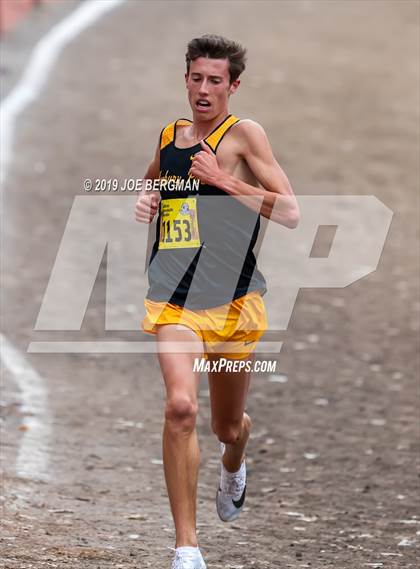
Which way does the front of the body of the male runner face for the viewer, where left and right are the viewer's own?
facing the viewer and to the left of the viewer
